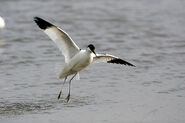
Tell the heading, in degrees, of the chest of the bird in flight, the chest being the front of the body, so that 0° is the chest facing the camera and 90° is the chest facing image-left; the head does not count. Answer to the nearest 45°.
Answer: approximately 315°
